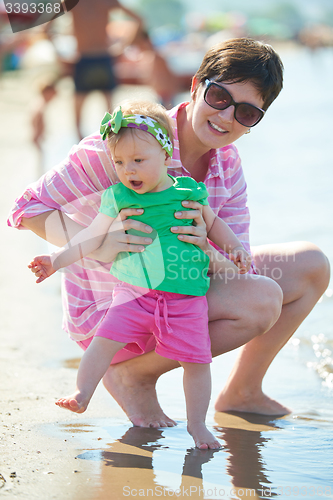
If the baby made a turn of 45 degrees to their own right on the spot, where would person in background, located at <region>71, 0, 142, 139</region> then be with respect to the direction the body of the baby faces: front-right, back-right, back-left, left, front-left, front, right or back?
back-right

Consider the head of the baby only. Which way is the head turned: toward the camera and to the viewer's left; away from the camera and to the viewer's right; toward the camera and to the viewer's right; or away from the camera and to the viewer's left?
toward the camera and to the viewer's left

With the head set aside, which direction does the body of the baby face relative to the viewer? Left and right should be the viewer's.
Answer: facing the viewer

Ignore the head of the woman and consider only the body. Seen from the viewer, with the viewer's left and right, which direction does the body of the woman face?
facing the viewer and to the right of the viewer

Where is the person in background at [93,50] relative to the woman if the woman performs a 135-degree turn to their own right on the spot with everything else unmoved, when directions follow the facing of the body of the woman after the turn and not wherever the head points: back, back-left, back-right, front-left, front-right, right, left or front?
right
